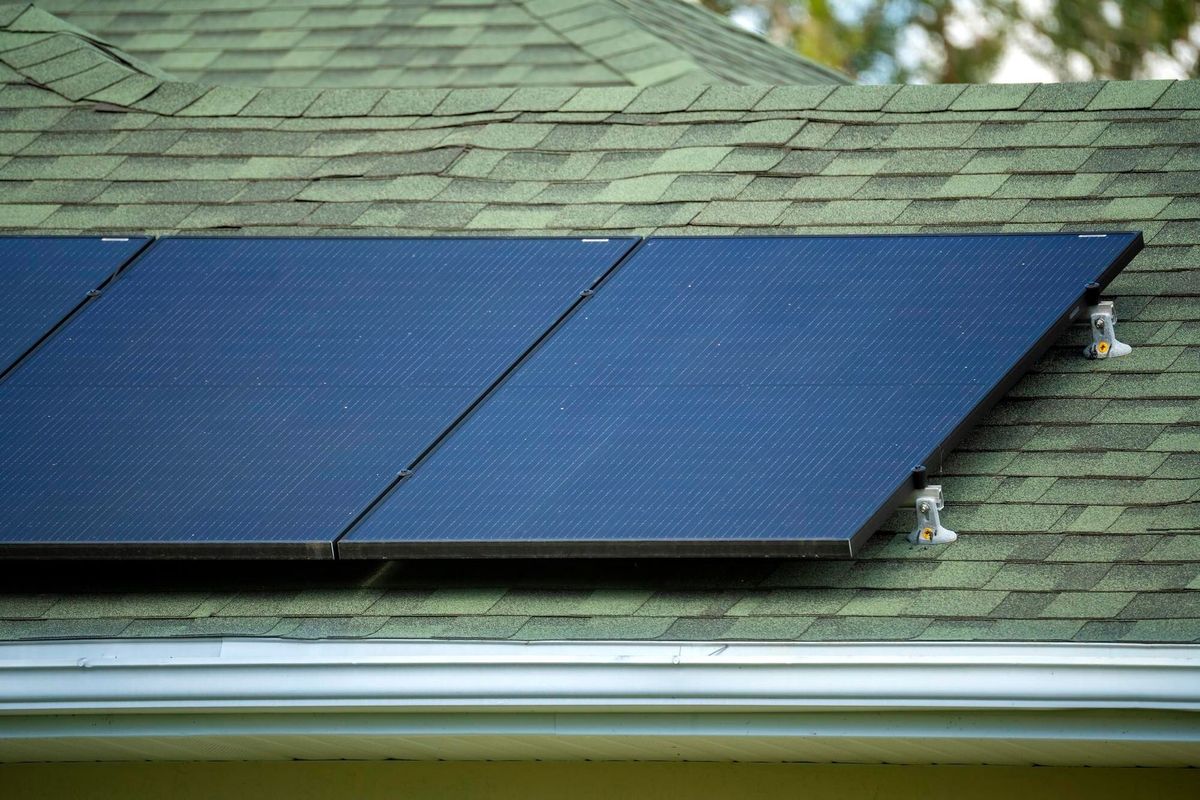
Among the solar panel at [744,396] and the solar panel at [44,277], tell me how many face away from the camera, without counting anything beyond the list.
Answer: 0

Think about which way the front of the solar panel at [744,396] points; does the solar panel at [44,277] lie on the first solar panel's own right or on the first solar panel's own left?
on the first solar panel's own right

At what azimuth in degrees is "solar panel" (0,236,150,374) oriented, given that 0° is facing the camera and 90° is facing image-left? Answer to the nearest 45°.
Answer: approximately 45°

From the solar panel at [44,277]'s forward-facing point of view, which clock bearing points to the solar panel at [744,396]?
the solar panel at [744,396] is roughly at 9 o'clock from the solar panel at [44,277].

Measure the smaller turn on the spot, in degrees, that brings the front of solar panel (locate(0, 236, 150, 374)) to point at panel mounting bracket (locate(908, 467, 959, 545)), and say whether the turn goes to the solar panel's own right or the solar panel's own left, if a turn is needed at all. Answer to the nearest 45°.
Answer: approximately 90° to the solar panel's own left

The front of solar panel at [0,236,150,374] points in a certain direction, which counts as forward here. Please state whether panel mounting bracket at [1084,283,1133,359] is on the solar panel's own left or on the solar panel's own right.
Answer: on the solar panel's own left
